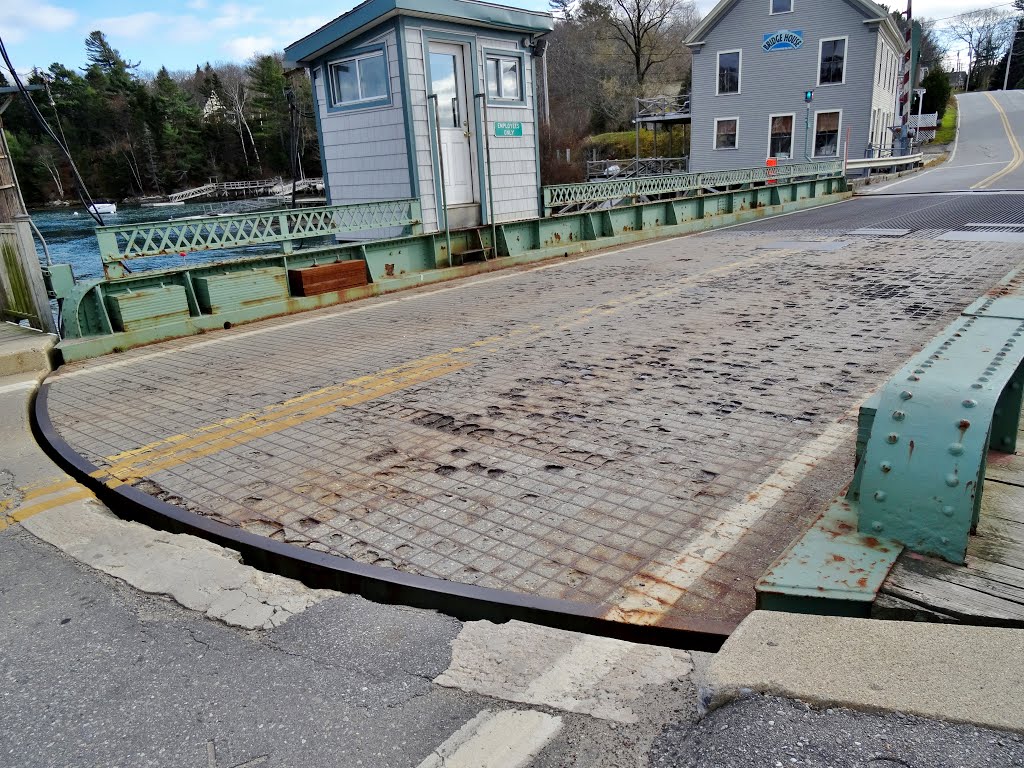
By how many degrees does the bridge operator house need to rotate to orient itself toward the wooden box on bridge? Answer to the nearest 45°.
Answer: approximately 90° to its right

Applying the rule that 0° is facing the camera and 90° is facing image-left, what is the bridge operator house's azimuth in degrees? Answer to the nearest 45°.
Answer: approximately 315°

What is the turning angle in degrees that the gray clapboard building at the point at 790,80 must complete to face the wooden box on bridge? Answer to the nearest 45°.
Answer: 0° — it already faces it

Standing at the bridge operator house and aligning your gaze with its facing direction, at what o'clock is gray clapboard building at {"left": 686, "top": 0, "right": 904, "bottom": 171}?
The gray clapboard building is roughly at 9 o'clock from the bridge operator house.

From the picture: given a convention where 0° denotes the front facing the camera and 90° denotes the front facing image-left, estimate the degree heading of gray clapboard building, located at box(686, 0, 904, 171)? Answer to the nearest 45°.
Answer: approximately 0°
